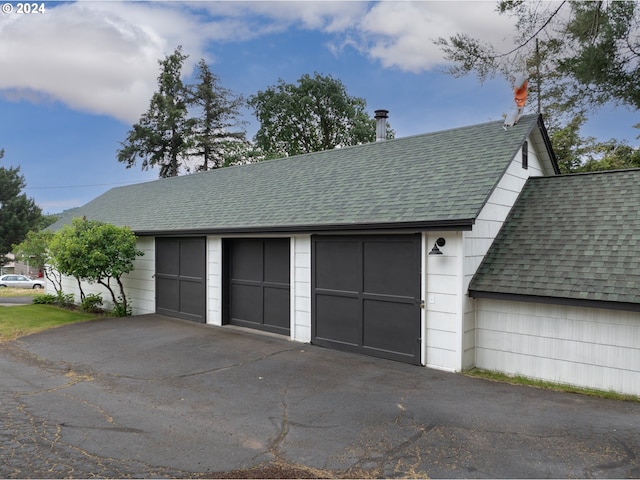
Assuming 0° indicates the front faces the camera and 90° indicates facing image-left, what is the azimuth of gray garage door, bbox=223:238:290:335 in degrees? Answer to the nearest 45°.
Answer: approximately 45°

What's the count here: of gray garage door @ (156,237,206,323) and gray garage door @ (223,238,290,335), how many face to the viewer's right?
0

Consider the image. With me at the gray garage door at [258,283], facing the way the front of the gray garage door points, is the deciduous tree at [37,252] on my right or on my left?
on my right

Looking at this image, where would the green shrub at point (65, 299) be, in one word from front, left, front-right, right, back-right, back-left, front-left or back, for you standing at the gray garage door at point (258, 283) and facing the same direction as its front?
right

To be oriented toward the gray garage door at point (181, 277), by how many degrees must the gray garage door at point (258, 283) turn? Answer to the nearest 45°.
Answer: approximately 90° to its right

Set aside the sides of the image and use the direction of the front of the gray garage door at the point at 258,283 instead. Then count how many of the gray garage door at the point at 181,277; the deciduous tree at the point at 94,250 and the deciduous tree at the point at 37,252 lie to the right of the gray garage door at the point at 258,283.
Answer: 3

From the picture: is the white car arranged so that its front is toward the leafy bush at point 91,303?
no

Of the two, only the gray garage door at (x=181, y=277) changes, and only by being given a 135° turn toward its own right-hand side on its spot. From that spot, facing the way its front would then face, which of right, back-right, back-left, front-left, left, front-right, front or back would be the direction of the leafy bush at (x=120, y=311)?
front-left

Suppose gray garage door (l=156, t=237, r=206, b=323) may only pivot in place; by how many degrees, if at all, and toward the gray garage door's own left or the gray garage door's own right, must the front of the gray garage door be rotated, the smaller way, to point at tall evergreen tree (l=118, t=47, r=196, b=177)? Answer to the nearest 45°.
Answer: approximately 135° to the gray garage door's own right

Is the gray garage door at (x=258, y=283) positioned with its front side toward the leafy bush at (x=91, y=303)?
no

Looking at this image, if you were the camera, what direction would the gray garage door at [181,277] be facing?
facing the viewer and to the left of the viewer

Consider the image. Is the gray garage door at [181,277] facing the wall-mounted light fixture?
no
